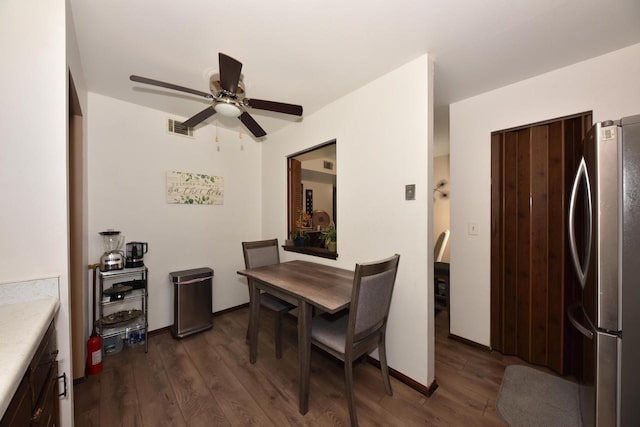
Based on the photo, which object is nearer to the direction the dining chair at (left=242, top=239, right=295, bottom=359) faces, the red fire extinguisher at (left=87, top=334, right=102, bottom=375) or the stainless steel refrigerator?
the stainless steel refrigerator

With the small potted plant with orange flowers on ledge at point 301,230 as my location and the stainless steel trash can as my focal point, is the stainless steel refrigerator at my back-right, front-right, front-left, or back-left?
back-left

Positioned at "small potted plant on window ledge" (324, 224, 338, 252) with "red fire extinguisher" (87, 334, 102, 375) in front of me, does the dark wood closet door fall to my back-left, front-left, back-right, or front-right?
back-left

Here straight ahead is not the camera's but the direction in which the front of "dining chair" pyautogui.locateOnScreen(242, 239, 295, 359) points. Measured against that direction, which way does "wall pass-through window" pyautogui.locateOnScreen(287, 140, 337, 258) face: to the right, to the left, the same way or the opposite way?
to the right

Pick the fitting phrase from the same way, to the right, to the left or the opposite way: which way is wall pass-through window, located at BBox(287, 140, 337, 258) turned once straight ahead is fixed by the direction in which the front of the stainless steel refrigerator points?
to the left

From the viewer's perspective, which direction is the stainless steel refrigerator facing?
to the viewer's left

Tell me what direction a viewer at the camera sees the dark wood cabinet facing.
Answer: facing to the right of the viewer

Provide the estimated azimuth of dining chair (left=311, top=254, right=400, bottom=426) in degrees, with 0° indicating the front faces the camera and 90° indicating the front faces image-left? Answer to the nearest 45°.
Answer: approximately 135°

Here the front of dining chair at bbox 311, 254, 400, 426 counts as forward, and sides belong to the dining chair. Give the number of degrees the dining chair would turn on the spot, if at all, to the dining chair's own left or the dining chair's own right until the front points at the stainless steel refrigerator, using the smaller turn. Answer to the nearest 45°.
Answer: approximately 135° to the dining chair's own right

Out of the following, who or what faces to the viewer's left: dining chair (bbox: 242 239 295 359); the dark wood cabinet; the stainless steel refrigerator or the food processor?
the stainless steel refrigerator

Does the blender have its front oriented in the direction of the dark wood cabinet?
yes

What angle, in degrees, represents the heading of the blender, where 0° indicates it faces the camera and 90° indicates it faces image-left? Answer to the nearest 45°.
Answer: approximately 0°
